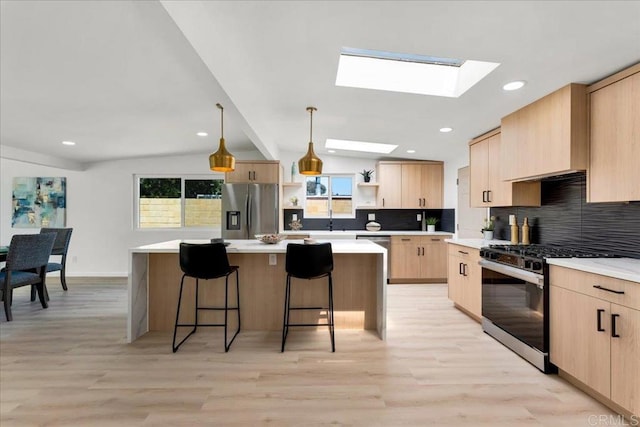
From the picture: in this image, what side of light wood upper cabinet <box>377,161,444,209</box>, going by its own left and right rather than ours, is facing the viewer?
front

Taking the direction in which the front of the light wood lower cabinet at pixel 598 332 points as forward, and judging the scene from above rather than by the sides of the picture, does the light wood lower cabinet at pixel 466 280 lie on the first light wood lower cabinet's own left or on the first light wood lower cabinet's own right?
on the first light wood lower cabinet's own right

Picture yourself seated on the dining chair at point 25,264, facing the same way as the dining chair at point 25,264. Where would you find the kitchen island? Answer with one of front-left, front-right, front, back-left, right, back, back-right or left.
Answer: back

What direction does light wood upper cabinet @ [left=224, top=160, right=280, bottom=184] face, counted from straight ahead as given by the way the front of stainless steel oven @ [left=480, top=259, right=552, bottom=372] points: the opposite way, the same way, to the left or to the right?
to the left

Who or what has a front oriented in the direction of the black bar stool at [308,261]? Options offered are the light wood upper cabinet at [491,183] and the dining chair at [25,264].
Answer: the light wood upper cabinet

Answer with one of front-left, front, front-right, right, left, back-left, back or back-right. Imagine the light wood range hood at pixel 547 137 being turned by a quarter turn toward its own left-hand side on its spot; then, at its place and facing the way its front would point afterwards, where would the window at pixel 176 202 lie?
back-right

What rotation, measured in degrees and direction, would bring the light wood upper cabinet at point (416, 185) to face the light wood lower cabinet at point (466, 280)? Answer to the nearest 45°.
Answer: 0° — it already faces it

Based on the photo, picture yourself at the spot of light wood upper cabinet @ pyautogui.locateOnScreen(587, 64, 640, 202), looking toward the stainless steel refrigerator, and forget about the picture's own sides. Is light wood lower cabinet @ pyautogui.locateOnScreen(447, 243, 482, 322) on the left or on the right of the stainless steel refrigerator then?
right

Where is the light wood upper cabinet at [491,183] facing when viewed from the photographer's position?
facing the viewer and to the left of the viewer

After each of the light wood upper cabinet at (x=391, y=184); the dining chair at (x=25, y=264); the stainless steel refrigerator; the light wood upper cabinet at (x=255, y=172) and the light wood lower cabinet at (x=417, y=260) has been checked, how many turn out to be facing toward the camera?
4
